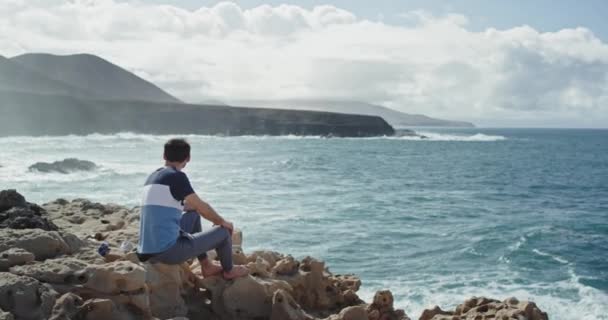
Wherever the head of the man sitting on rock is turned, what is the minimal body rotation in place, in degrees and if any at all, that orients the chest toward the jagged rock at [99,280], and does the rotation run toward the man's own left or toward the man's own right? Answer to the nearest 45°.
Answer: approximately 135° to the man's own left

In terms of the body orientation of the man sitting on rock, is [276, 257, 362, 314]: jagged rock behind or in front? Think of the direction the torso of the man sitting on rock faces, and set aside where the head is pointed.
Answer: in front

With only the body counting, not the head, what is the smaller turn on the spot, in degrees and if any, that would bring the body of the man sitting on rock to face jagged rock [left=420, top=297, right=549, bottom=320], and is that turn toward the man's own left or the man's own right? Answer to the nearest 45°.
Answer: approximately 45° to the man's own right

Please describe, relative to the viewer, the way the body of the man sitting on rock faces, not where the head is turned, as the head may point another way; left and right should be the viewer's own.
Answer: facing away from the viewer and to the right of the viewer

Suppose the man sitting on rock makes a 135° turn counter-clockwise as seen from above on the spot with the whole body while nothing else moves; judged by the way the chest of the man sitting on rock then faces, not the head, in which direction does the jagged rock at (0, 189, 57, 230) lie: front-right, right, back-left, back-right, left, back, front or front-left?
front-right

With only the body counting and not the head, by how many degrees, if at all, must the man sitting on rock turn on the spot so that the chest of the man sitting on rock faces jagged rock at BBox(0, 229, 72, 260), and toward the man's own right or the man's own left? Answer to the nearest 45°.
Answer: approximately 90° to the man's own left

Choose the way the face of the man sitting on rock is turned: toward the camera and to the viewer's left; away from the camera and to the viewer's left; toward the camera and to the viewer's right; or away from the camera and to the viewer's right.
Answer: away from the camera and to the viewer's right

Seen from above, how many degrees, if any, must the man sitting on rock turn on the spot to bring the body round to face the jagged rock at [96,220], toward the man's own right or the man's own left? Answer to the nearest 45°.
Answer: approximately 45° to the man's own left

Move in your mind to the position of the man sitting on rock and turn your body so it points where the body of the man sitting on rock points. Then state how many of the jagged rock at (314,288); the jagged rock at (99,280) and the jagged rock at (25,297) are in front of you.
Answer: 1
